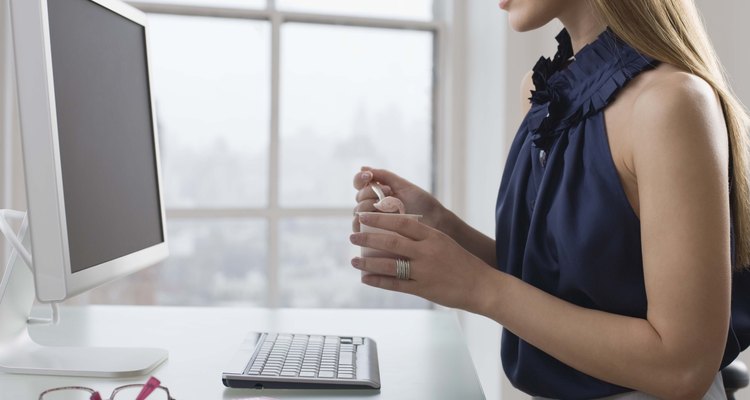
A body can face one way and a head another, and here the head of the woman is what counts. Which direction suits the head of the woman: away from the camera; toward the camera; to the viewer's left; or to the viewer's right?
to the viewer's left

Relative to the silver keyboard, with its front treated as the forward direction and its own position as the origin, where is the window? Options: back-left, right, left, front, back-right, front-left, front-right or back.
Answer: left

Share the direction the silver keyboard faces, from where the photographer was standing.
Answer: facing to the right of the viewer

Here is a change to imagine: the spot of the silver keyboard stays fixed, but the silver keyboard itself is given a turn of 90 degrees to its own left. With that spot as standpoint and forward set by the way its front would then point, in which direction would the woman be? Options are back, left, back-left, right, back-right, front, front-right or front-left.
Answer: right
